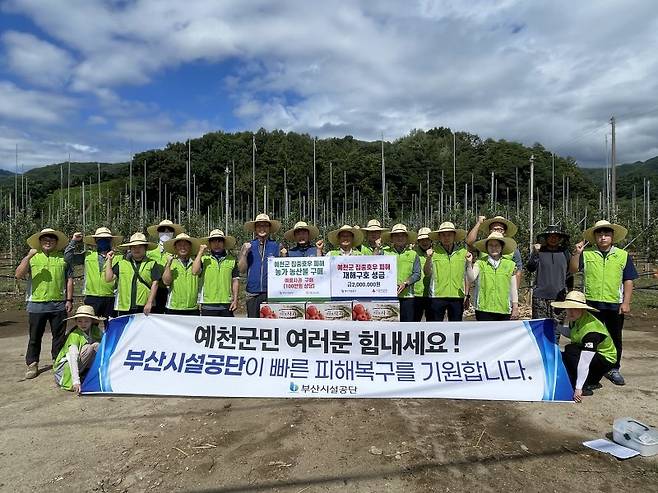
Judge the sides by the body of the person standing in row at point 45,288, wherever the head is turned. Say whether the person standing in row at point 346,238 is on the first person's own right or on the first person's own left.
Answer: on the first person's own left

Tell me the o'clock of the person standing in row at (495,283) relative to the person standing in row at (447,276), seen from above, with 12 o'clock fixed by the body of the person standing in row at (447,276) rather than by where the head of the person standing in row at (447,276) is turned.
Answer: the person standing in row at (495,283) is roughly at 10 o'clock from the person standing in row at (447,276).

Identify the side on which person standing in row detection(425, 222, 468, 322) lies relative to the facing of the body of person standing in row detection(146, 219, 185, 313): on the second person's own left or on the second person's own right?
on the second person's own left

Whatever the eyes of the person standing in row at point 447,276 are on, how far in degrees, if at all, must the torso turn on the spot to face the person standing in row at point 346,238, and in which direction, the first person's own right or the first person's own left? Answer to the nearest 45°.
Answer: approximately 90° to the first person's own right
